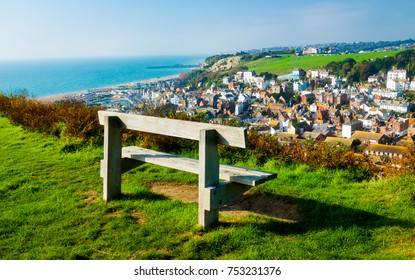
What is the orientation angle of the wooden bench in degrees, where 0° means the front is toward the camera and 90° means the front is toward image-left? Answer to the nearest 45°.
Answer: approximately 225°

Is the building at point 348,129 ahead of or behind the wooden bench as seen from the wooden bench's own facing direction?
ahead
